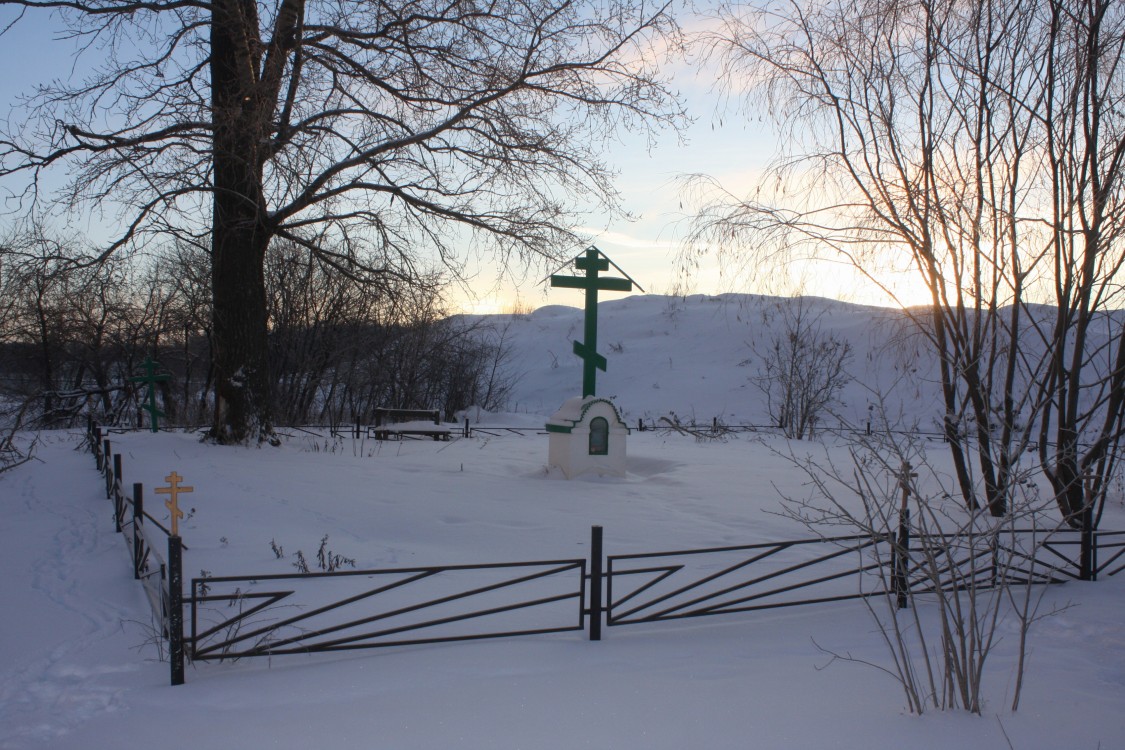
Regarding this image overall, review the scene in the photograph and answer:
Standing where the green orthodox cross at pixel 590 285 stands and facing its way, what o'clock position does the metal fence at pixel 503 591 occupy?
The metal fence is roughly at 12 o'clock from the green orthodox cross.

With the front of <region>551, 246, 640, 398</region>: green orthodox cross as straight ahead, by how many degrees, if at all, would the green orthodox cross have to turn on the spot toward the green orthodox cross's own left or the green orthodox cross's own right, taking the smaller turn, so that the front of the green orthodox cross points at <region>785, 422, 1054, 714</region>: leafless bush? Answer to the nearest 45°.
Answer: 0° — it already faces it

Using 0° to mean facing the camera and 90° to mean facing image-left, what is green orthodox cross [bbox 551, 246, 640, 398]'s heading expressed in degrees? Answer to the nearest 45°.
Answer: approximately 0°
